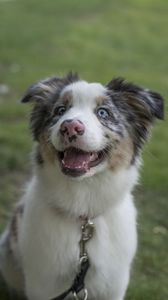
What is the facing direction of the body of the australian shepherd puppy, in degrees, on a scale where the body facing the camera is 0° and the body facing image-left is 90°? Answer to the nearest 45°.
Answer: approximately 0°
